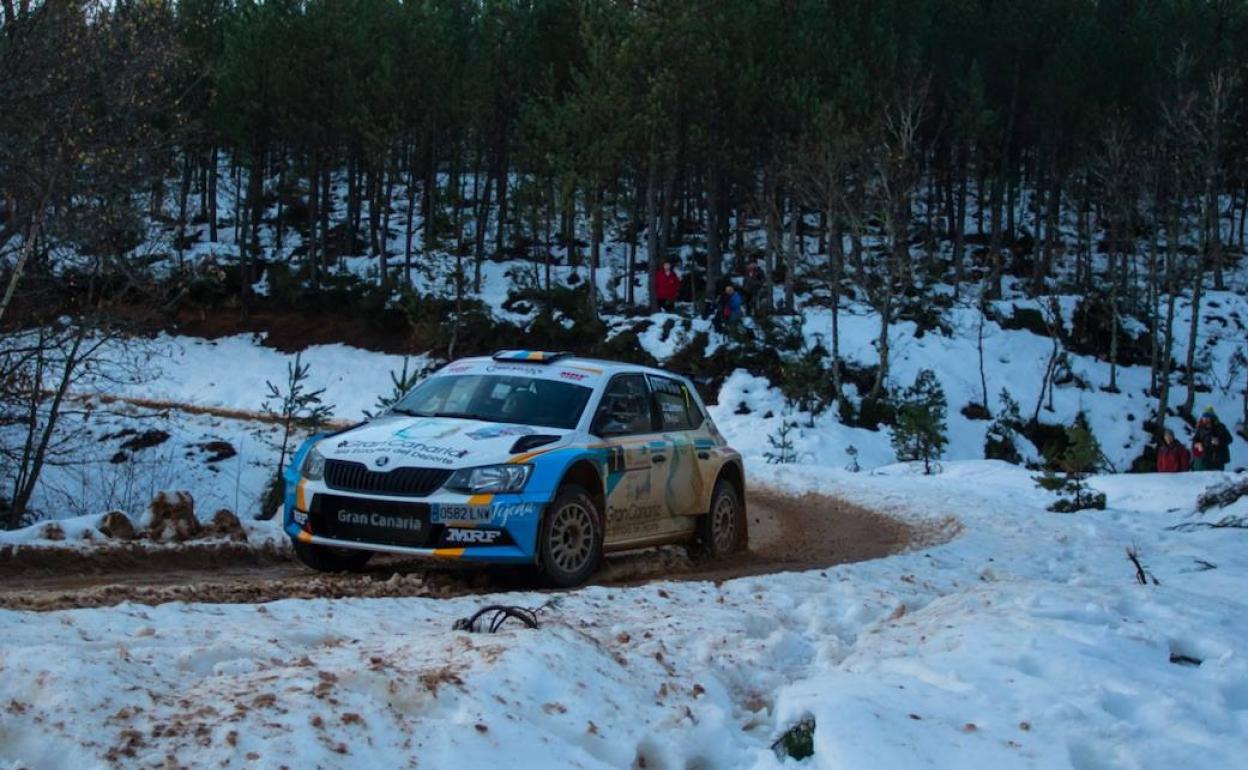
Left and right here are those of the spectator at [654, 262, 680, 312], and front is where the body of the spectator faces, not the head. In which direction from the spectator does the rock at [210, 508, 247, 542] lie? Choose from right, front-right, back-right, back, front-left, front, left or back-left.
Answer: front

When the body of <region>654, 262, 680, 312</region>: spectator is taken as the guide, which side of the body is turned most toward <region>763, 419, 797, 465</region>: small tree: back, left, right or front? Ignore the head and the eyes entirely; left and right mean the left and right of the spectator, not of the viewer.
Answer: front

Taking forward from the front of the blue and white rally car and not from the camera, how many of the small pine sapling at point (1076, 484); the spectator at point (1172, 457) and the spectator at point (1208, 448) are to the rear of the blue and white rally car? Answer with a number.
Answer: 3

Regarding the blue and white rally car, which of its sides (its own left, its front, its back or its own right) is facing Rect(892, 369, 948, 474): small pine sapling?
back

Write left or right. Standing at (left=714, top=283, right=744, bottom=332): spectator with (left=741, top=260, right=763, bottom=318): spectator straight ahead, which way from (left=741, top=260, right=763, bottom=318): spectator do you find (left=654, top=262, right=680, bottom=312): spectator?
left

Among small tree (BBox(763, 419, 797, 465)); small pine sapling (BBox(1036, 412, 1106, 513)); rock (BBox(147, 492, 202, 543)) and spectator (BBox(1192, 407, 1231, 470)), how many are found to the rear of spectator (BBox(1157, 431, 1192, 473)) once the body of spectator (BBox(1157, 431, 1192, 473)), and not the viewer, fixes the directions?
1

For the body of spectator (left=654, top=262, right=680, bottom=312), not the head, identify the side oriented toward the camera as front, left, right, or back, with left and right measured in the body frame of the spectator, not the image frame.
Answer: front

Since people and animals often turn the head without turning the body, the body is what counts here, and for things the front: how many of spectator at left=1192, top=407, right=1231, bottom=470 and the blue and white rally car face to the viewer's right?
0

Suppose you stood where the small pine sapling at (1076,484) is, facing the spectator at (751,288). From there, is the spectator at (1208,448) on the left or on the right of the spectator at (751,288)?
right

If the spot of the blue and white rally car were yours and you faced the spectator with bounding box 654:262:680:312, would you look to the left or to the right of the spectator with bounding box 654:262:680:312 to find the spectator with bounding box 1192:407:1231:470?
right

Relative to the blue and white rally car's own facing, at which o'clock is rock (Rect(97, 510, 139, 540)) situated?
The rock is roughly at 2 o'clock from the blue and white rally car.

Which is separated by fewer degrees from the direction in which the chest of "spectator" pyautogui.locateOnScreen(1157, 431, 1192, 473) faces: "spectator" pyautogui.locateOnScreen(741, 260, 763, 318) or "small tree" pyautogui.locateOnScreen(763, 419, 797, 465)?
the small tree

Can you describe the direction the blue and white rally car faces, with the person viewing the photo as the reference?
facing the viewer and to the left of the viewer
